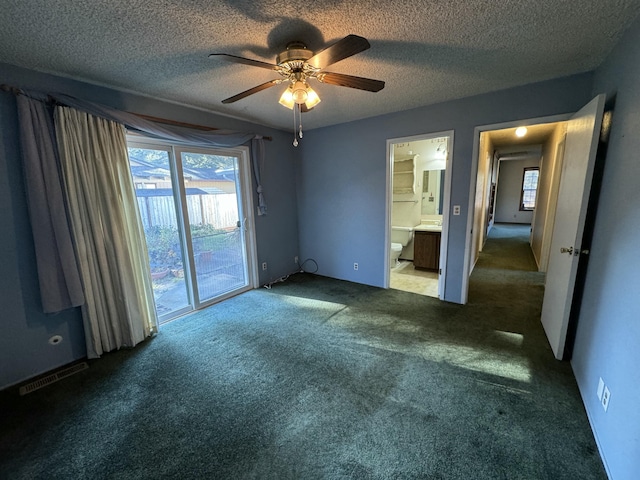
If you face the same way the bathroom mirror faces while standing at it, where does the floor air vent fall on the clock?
The floor air vent is roughly at 1 o'clock from the bathroom mirror.

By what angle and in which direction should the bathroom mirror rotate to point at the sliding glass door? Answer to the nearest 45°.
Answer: approximately 45° to its right

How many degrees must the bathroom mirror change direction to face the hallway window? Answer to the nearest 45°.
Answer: approximately 135° to its left

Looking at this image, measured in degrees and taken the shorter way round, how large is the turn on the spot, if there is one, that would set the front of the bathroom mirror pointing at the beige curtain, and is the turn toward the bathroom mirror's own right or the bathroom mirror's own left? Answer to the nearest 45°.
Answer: approximately 45° to the bathroom mirror's own right

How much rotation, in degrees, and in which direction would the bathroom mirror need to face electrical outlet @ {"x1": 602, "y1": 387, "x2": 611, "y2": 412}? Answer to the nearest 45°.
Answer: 0° — it already faces it

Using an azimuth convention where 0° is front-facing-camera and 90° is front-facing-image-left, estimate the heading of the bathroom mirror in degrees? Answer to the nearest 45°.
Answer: approximately 0°

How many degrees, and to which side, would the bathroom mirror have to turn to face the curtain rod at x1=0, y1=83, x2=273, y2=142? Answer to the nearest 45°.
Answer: approximately 45° to its right
